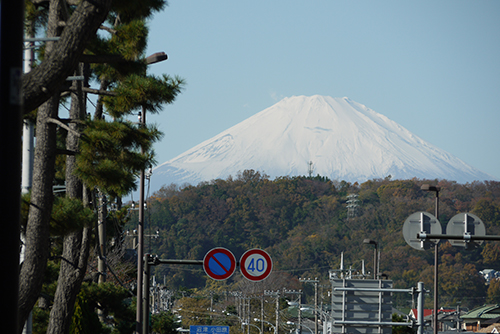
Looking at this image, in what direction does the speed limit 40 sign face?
toward the camera

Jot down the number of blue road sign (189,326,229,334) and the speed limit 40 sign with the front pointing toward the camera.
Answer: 2

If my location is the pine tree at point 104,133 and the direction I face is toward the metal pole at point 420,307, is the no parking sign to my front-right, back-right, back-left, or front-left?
front-left

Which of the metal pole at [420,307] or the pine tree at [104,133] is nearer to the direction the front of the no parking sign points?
the pine tree

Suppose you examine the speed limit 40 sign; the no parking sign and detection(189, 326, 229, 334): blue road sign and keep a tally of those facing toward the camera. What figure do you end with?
3

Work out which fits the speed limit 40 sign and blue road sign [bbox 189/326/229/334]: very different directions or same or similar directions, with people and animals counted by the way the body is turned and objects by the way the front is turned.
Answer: same or similar directions

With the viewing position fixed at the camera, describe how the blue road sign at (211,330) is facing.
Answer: facing the viewer

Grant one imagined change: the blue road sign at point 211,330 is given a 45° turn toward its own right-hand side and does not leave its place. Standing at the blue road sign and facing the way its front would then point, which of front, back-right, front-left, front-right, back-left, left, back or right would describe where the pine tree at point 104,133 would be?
front-left

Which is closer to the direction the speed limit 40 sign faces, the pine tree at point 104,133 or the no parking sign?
the pine tree

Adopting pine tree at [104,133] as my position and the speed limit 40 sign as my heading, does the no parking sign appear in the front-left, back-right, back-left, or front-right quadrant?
front-left

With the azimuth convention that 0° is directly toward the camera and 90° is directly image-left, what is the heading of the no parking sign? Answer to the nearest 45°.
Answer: approximately 0°

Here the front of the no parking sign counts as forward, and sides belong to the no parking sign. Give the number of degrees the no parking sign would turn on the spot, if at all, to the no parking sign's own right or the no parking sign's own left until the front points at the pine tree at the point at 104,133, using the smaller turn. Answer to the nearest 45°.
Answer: approximately 45° to the no parking sign's own right
